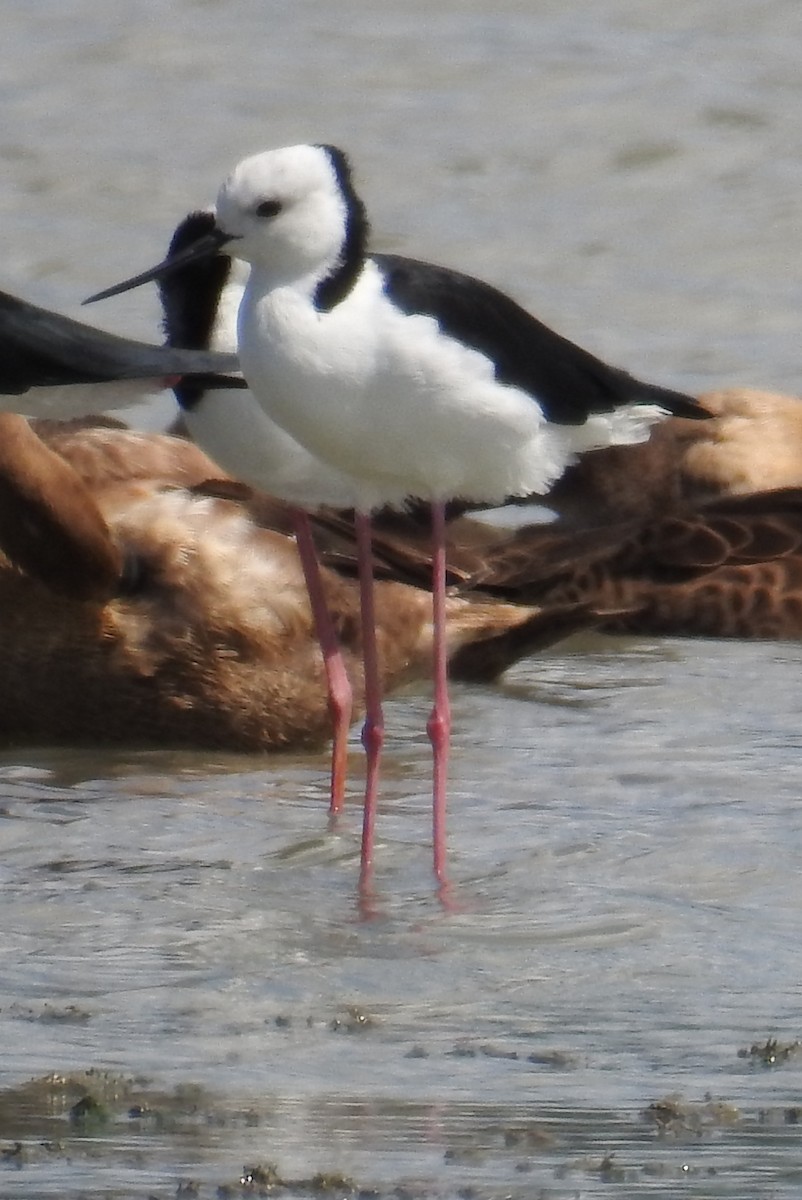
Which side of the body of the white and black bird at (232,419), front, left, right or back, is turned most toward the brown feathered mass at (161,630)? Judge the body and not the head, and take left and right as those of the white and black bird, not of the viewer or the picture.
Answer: right
